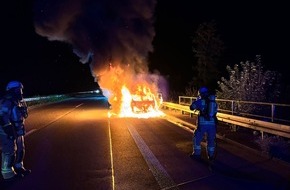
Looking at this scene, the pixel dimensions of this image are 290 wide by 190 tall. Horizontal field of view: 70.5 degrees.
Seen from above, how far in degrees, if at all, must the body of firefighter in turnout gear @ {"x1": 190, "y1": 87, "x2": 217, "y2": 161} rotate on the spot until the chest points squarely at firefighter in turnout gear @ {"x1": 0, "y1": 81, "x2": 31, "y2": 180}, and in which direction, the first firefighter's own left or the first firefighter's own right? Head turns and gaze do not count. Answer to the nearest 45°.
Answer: approximately 90° to the first firefighter's own left

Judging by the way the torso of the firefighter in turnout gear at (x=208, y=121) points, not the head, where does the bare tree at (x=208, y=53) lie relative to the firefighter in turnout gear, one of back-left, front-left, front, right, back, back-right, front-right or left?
front-right

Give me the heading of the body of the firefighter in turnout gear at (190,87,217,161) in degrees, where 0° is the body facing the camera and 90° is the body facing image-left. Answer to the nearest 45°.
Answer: approximately 135°

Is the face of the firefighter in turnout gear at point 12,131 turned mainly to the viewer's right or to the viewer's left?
to the viewer's right

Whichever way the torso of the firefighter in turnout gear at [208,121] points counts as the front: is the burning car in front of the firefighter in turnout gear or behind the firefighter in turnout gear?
in front
